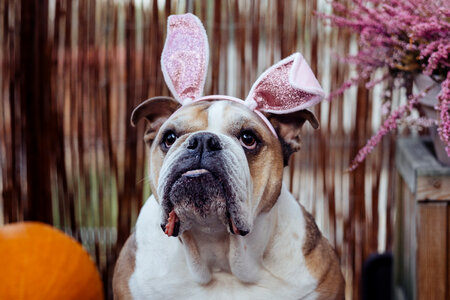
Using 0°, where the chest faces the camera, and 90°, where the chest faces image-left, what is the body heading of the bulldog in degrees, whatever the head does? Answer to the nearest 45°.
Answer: approximately 0°
